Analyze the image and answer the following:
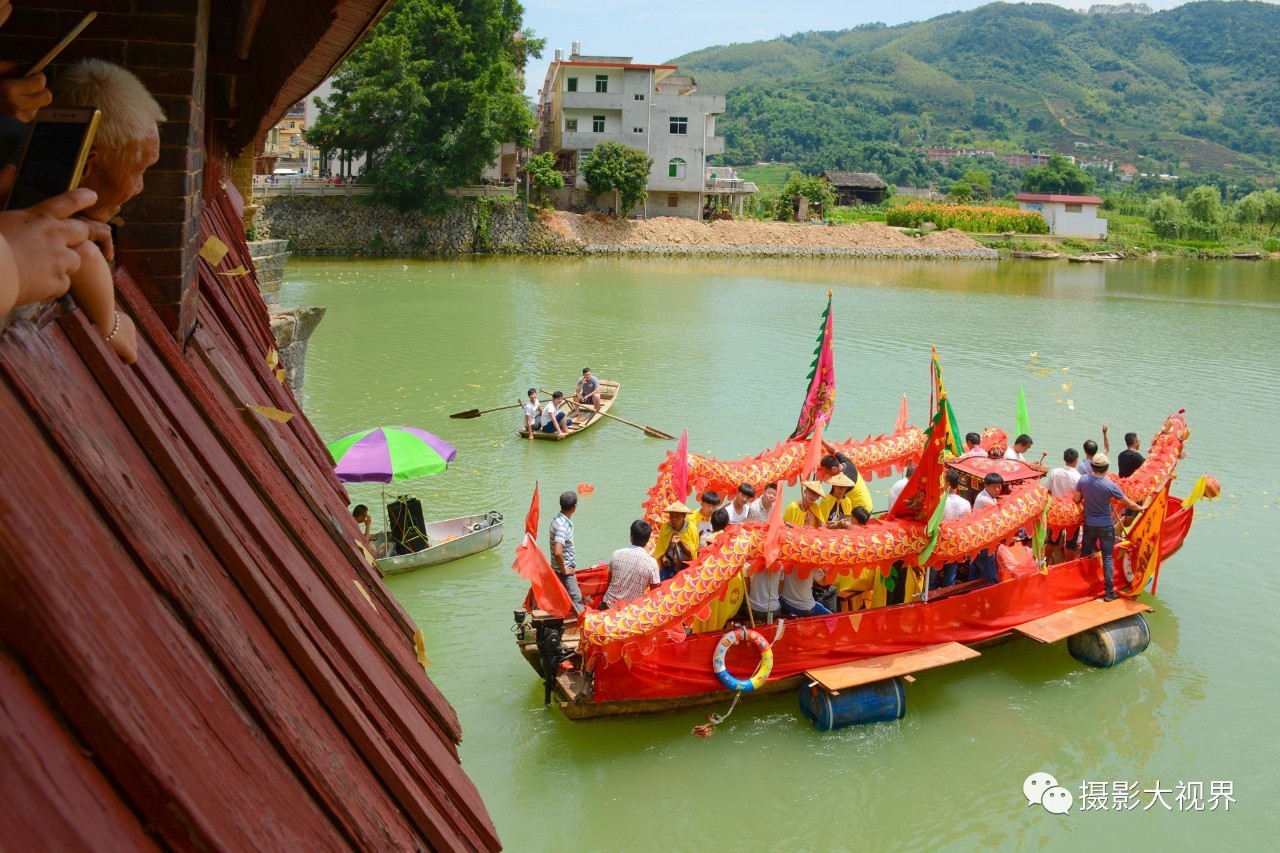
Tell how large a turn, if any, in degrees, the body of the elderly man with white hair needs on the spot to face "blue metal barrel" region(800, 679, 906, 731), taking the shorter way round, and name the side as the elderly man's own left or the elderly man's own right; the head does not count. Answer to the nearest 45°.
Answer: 0° — they already face it

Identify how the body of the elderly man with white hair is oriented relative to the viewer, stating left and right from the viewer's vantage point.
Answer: facing away from the viewer and to the right of the viewer

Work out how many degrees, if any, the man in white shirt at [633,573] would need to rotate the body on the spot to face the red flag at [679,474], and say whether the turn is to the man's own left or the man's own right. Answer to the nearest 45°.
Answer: approximately 45° to the man's own left

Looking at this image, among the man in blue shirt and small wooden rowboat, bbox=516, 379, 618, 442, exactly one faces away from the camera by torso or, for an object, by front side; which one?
the man in blue shirt

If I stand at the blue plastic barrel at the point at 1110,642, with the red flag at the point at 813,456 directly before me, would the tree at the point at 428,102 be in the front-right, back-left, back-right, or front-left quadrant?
front-right

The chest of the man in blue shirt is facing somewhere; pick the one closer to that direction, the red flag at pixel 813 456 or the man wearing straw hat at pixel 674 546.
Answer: the red flag

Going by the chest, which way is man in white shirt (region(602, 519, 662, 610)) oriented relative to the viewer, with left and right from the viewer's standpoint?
facing away from the viewer and to the right of the viewer
